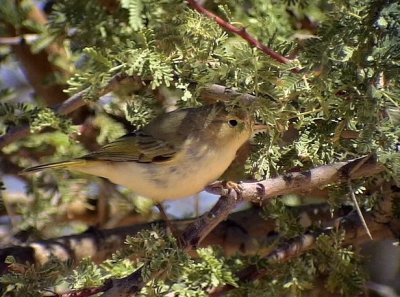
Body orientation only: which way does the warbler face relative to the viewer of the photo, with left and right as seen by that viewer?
facing to the right of the viewer
